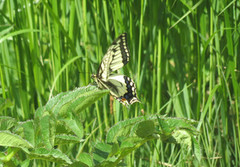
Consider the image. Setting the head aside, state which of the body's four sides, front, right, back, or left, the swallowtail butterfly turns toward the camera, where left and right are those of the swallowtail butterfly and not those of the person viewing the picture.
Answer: left
